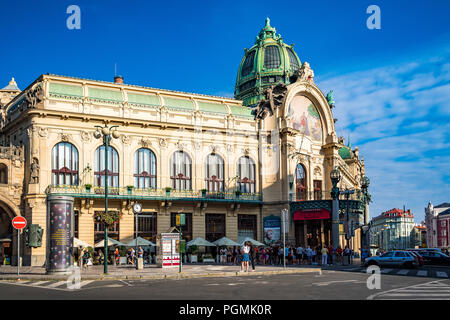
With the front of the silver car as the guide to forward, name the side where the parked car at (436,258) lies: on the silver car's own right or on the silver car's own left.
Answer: on the silver car's own right

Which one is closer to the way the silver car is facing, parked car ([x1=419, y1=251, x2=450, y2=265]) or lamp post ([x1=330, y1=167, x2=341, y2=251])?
the lamp post

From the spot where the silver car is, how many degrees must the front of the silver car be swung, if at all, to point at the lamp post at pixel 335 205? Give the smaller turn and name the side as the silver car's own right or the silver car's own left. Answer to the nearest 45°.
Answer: approximately 45° to the silver car's own right

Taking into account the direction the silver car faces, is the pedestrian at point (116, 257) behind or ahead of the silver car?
ahead

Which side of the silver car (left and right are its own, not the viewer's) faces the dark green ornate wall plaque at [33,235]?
front

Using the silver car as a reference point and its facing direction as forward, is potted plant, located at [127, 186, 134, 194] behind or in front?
in front

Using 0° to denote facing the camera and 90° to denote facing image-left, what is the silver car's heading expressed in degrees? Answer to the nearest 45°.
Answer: approximately 90°

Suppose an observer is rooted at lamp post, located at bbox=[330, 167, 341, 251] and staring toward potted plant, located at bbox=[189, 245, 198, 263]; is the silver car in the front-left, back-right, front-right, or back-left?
back-left

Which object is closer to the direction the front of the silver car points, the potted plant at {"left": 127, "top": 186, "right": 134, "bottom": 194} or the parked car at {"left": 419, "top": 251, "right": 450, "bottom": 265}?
the potted plant

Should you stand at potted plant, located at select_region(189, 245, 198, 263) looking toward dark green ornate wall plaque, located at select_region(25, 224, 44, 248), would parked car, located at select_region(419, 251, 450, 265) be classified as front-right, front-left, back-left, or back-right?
back-left

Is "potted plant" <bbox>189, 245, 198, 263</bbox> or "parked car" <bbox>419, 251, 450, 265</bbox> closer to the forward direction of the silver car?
the potted plant
